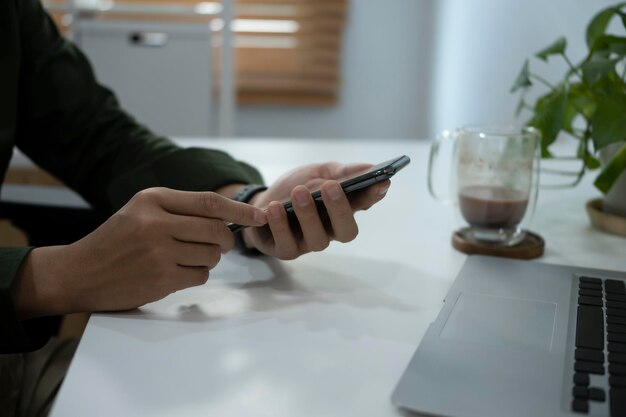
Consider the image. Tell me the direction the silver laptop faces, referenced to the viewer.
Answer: facing to the left of the viewer
